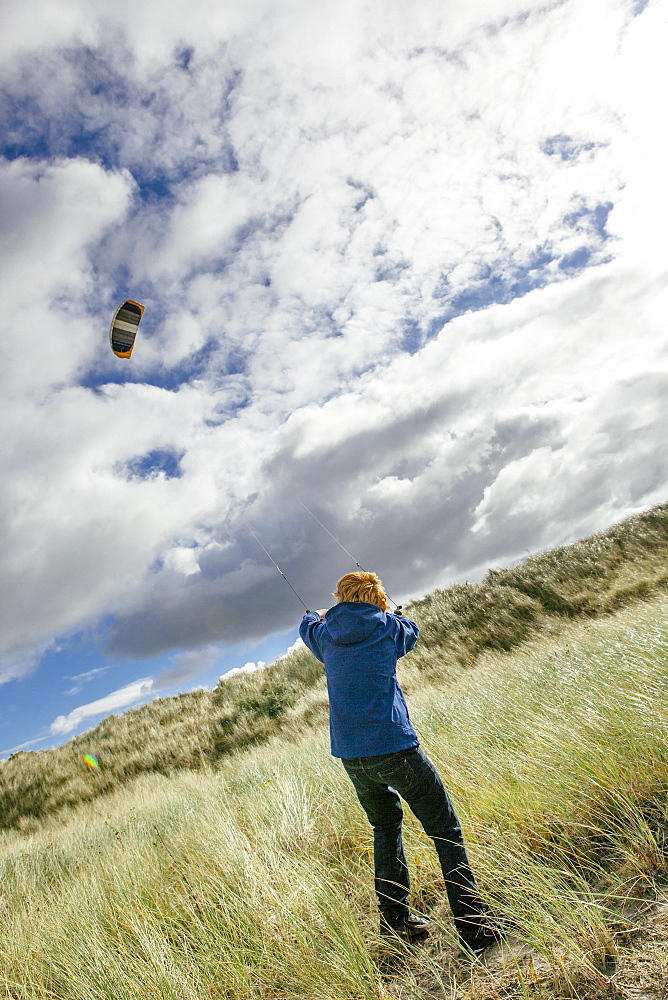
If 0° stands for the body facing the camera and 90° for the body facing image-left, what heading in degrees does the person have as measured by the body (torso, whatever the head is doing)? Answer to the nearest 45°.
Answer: approximately 180°
